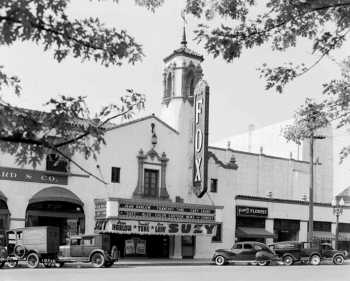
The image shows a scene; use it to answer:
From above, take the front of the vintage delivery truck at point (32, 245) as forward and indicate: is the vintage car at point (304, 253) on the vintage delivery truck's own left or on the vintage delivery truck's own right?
on the vintage delivery truck's own right

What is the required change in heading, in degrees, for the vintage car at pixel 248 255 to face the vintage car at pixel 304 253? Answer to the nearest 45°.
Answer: approximately 135° to its right

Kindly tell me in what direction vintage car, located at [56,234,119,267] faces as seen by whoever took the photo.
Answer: facing away from the viewer and to the left of the viewer

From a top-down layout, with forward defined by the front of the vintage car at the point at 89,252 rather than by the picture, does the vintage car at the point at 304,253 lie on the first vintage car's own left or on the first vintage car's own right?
on the first vintage car's own right

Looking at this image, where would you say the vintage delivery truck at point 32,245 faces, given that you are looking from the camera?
facing away from the viewer and to the left of the viewer

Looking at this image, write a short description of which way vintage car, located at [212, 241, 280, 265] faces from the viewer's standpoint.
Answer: facing to the left of the viewer
